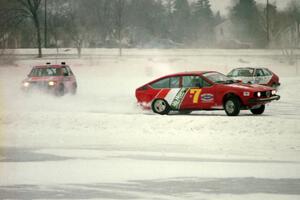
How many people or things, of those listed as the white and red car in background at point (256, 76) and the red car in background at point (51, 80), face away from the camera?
0

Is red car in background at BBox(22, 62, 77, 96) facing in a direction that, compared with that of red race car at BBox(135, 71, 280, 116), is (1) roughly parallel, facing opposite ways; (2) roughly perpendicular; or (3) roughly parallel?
roughly perpendicular

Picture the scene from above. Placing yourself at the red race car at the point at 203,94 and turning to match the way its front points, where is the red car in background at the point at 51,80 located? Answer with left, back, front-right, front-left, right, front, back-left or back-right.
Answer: back

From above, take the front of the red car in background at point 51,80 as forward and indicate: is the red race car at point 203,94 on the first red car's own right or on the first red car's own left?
on the first red car's own left

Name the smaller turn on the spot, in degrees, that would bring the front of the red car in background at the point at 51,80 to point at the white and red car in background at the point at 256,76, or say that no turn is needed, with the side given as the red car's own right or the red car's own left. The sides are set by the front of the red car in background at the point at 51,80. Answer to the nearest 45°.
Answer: approximately 135° to the red car's own left

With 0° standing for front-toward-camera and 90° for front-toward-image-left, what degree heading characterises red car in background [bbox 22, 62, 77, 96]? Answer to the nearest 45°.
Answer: approximately 45°

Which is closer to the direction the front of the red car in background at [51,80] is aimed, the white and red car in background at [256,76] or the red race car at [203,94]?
the red race car
